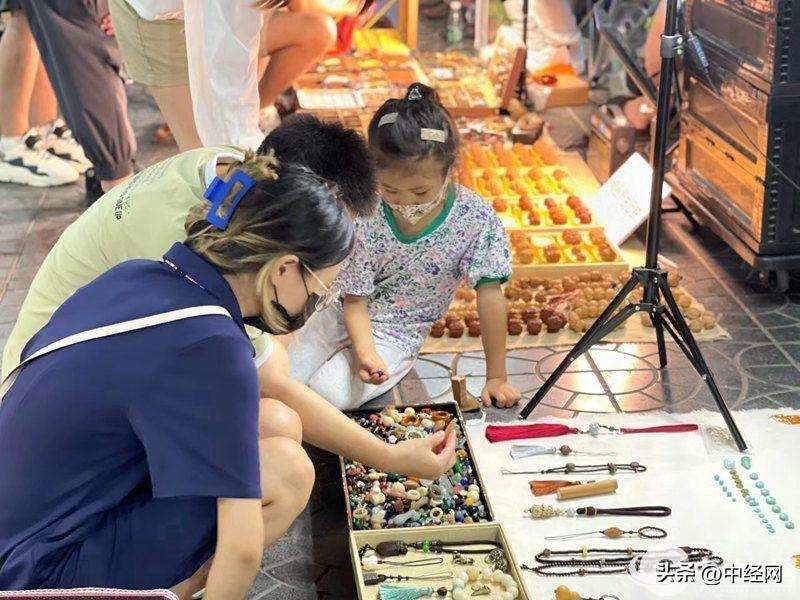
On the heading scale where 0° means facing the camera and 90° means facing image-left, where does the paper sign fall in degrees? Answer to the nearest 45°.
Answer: approximately 0°

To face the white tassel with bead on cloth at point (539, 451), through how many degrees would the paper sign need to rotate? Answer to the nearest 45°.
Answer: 0° — it already faces it

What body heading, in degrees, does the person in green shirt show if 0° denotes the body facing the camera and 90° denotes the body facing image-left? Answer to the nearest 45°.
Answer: approximately 270°

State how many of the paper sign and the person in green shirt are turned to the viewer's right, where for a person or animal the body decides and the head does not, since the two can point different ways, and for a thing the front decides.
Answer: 1

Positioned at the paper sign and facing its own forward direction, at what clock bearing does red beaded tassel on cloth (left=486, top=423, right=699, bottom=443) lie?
The red beaded tassel on cloth is roughly at 12 o'clock from the paper sign.

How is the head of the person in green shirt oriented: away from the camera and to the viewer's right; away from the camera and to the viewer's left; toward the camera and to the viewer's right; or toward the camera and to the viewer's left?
away from the camera and to the viewer's right

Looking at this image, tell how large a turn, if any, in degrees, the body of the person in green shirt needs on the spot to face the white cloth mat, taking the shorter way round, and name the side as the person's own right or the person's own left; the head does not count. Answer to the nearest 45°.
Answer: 0° — they already face it
